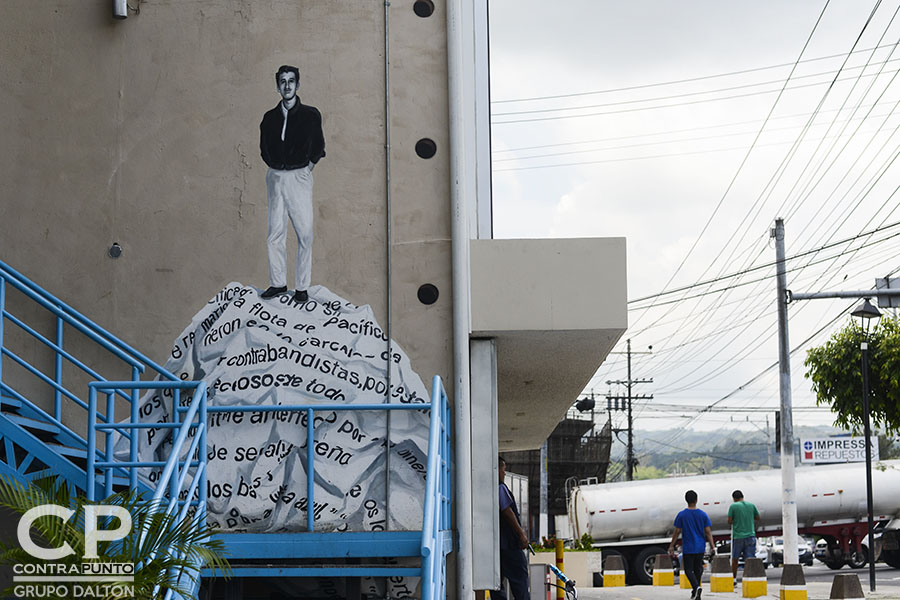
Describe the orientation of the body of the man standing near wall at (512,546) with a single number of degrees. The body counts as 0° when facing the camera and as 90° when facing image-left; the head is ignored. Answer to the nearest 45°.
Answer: approximately 270°

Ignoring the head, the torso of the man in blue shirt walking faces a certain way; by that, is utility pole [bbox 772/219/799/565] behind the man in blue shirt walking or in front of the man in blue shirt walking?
in front

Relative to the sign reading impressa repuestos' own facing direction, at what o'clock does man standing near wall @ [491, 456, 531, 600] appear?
The man standing near wall is roughly at 12 o'clock from the sign reading impressa repuestos.

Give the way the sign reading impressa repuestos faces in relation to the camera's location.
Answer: facing the viewer

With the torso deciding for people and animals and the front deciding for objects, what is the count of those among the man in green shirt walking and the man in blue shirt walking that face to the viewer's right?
0

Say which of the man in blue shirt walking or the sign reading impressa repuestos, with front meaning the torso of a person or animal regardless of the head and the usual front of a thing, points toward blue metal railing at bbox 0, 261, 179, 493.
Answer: the sign reading impressa repuestos

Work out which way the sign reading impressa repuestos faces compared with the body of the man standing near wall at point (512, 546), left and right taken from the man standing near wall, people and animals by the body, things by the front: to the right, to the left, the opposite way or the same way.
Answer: to the right

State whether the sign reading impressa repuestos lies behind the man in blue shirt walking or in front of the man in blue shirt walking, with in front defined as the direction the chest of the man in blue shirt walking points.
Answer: in front

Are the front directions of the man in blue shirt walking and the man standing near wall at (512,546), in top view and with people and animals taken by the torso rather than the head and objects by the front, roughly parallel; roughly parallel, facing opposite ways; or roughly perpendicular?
roughly perpendicular

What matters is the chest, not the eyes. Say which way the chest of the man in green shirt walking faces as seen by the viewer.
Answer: away from the camera

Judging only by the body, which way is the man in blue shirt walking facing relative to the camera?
away from the camera

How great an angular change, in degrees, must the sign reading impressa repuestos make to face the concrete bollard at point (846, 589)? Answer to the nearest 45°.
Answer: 0° — it already faces it
